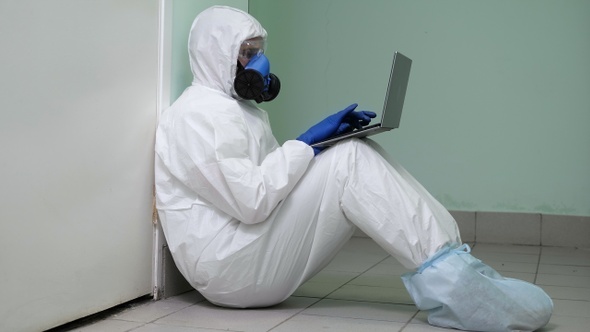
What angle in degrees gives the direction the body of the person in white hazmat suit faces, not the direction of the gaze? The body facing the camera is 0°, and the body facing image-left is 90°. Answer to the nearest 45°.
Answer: approximately 270°

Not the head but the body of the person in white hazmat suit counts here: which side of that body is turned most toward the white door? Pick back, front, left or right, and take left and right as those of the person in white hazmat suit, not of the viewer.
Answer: back
